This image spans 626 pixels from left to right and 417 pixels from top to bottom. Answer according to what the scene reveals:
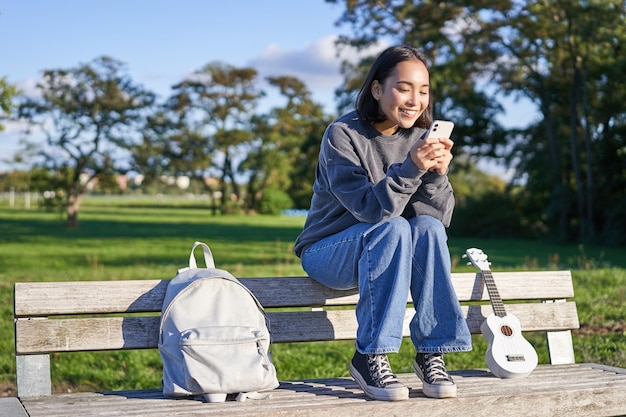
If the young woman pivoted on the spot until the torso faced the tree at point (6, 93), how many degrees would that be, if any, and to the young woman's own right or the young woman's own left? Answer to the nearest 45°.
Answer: approximately 180°

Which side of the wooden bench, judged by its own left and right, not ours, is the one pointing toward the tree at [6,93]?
back

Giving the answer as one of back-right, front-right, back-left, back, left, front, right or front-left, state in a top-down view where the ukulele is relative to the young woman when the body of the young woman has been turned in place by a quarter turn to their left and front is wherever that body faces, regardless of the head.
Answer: front

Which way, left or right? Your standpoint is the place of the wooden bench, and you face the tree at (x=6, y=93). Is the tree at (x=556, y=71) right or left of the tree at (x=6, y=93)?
right

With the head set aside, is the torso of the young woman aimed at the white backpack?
no

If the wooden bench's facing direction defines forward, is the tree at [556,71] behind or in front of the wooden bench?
behind

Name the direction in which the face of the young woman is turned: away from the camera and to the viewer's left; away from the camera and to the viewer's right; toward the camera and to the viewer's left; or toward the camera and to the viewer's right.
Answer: toward the camera and to the viewer's right

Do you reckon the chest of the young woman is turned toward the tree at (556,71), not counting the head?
no

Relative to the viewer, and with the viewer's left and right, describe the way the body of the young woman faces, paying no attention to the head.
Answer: facing the viewer and to the right of the viewer

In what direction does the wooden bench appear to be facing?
toward the camera
